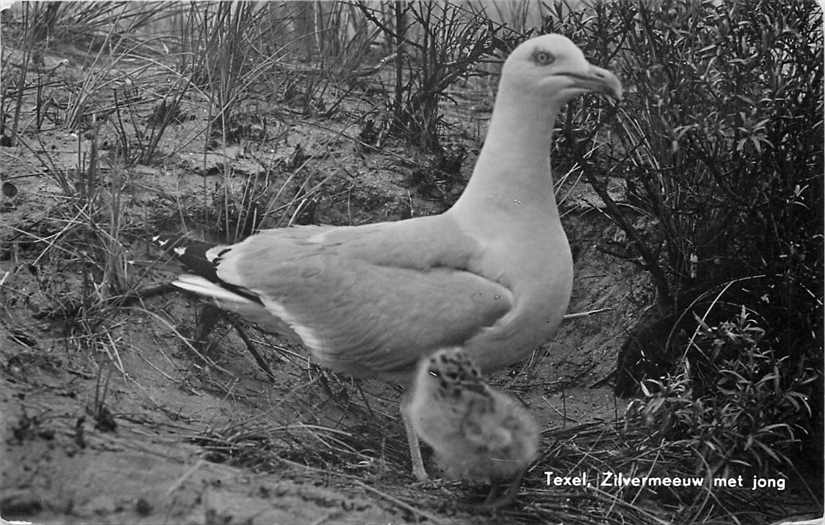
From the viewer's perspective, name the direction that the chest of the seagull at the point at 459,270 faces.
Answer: to the viewer's right

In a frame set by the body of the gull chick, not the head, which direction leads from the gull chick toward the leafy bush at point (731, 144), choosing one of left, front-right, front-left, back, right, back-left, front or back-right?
back-right

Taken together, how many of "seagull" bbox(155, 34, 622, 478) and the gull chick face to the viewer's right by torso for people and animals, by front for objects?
1

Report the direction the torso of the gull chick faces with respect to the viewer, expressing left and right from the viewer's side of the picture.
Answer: facing to the left of the viewer

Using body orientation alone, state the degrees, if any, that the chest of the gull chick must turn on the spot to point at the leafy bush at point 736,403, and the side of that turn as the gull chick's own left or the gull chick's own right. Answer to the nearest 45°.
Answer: approximately 180°

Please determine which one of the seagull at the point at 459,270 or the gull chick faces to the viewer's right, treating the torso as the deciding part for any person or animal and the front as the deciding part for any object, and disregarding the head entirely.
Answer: the seagull

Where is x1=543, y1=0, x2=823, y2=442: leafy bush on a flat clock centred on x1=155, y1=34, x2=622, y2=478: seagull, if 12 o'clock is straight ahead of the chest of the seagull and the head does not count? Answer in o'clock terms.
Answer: The leafy bush is roughly at 11 o'clock from the seagull.
